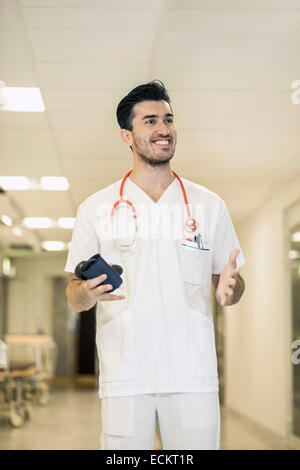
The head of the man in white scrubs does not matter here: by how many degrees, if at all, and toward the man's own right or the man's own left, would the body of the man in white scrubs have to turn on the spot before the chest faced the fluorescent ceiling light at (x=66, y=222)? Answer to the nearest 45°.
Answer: approximately 180°

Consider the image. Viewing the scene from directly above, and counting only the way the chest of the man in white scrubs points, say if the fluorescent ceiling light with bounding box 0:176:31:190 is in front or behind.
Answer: behind

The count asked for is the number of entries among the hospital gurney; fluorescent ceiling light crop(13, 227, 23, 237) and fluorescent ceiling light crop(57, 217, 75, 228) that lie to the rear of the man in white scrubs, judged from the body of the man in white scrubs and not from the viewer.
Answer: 3

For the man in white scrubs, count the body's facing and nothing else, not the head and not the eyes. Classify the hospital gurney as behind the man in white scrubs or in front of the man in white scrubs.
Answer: behind

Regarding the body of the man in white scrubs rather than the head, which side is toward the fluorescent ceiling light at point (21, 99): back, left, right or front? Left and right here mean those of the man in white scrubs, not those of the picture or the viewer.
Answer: back

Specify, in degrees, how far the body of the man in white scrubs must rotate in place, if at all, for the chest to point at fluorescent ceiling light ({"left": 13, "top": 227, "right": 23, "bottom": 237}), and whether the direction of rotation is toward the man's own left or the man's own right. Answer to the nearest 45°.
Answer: approximately 180°

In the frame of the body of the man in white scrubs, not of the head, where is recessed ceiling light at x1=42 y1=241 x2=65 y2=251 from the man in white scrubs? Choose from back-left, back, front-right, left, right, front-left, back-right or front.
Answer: back

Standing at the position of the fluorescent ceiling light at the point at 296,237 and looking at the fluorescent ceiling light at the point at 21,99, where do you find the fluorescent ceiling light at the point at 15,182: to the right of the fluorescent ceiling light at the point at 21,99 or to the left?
right

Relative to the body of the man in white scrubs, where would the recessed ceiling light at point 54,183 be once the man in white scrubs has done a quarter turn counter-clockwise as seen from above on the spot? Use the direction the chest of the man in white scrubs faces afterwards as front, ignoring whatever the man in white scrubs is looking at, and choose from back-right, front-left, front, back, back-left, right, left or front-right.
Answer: left

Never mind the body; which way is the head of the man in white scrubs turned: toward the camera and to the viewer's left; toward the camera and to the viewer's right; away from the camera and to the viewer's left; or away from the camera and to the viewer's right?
toward the camera and to the viewer's right

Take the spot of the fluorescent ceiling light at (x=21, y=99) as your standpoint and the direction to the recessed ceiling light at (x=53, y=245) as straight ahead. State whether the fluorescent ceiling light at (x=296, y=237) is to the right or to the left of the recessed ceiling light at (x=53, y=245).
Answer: right

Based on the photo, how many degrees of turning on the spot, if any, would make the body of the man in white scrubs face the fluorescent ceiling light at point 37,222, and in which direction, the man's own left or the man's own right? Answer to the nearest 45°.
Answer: approximately 180°

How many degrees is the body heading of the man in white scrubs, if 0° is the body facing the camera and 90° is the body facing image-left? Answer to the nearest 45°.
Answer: approximately 0°
